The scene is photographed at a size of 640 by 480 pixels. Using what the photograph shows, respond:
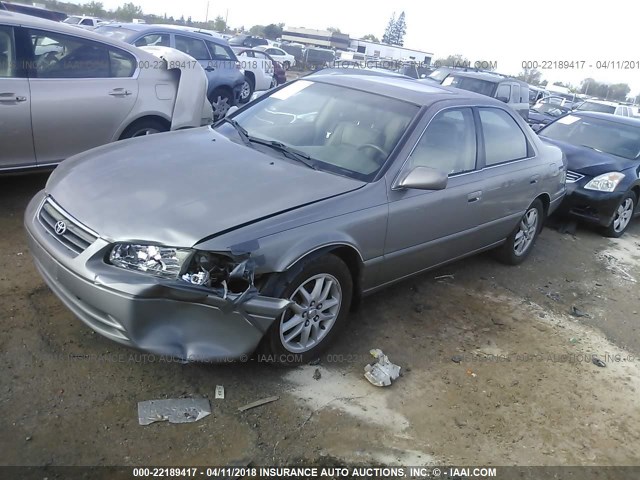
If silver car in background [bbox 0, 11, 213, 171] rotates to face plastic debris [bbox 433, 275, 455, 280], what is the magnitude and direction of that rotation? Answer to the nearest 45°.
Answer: approximately 135° to its left

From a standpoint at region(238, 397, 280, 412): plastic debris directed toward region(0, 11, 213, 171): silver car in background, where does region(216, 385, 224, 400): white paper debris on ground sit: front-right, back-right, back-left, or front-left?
front-left

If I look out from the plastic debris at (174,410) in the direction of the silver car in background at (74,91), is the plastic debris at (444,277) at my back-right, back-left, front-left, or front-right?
front-right

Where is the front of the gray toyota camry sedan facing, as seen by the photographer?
facing the viewer and to the left of the viewer

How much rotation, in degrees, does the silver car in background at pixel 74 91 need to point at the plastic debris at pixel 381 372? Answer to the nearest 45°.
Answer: approximately 135° to its left

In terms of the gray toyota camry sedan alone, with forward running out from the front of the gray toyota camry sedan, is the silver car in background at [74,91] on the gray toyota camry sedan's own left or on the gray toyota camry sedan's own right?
on the gray toyota camry sedan's own right

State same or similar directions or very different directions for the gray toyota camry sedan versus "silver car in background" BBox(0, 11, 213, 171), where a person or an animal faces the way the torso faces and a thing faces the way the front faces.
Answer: same or similar directions

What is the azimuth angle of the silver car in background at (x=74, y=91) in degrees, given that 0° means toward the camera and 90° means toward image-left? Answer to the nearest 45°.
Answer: approximately 90°

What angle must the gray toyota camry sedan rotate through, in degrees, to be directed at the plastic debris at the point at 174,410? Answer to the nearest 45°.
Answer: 0° — it already faces it

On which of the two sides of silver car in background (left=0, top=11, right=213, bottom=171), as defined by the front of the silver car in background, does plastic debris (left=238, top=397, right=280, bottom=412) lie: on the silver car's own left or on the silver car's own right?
on the silver car's own left

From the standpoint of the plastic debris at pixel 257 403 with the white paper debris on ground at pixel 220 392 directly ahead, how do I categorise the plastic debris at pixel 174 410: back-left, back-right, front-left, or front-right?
front-left

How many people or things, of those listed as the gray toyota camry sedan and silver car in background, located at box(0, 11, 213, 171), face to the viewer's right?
0

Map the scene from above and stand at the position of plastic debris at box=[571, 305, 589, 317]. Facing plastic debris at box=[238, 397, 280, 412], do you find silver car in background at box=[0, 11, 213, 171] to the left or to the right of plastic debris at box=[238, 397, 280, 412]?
right

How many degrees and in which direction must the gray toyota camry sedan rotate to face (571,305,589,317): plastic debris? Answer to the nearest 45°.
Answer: approximately 180°
